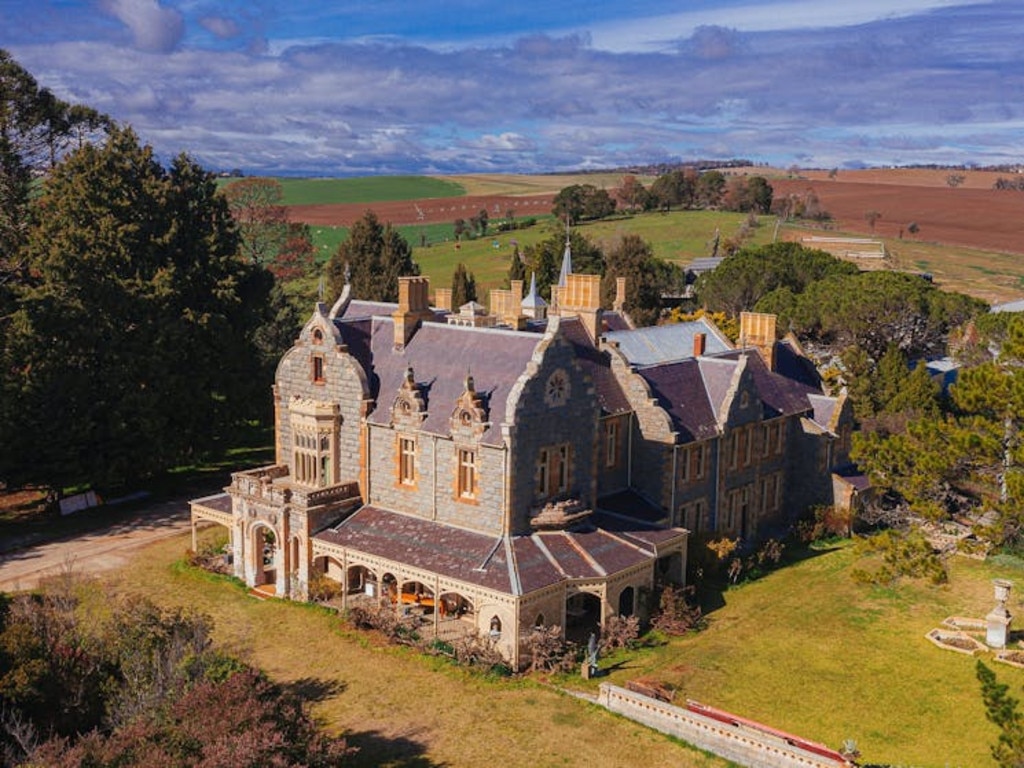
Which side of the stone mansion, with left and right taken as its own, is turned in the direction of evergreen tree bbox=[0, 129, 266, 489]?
right

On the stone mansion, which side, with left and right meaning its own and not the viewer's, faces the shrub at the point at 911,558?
left

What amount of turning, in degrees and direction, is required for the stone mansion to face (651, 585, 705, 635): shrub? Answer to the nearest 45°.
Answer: approximately 90° to its left

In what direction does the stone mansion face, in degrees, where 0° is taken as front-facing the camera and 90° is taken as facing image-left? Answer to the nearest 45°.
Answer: approximately 45°

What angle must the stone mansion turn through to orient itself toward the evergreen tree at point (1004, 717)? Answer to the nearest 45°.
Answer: approximately 90° to its left

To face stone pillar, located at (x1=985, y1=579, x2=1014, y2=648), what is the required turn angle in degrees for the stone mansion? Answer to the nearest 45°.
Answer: approximately 135° to its left

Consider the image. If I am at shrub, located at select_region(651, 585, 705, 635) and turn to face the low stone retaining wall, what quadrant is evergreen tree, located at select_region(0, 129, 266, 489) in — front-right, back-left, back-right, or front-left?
back-right

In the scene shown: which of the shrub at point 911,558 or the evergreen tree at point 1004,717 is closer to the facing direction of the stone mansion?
the evergreen tree
